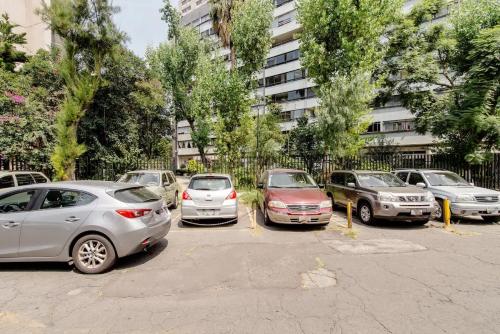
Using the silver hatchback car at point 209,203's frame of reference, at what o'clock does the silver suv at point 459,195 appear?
The silver suv is roughly at 3 o'clock from the silver hatchback car.

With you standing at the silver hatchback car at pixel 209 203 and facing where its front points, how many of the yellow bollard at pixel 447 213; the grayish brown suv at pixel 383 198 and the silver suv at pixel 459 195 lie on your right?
3

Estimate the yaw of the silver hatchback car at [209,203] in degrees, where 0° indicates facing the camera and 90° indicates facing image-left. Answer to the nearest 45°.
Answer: approximately 180°

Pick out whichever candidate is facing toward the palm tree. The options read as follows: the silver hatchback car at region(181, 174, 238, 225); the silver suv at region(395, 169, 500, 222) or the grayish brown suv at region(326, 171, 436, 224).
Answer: the silver hatchback car

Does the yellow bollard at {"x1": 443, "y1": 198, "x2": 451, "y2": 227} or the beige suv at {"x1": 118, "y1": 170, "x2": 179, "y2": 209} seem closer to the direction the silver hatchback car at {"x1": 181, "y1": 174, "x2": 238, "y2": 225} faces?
the beige suv

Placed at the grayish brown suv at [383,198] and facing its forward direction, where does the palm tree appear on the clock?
The palm tree is roughly at 6 o'clock from the grayish brown suv.

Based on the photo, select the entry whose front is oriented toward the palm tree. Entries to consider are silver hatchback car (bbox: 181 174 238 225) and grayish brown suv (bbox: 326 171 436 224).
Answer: the silver hatchback car

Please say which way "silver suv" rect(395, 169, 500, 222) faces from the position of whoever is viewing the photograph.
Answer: facing the viewer and to the right of the viewer

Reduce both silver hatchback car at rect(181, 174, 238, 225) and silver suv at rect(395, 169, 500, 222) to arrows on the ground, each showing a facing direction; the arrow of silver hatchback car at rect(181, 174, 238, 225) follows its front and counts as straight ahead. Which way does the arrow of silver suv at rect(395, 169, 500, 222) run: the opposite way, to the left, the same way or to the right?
the opposite way

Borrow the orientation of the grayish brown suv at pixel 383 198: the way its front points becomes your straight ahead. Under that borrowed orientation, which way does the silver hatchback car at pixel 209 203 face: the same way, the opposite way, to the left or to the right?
the opposite way

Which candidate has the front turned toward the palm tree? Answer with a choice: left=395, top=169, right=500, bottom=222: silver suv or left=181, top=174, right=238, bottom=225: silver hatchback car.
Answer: the silver hatchback car

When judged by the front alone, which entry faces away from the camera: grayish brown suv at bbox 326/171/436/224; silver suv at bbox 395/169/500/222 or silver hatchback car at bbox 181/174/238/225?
the silver hatchback car

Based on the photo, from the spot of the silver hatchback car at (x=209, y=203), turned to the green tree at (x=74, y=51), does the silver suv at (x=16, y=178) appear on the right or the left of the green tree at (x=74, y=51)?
left
